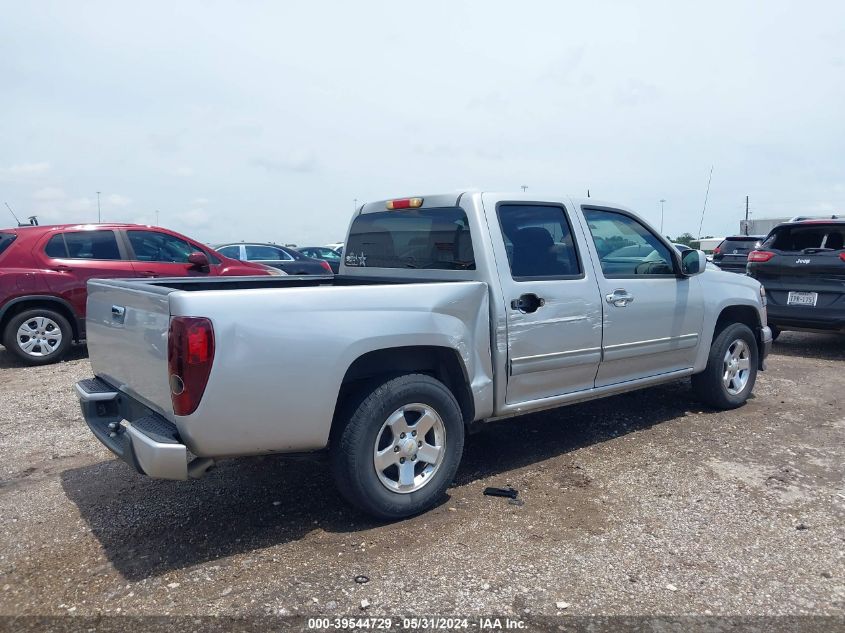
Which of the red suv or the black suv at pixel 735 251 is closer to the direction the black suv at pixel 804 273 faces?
the black suv

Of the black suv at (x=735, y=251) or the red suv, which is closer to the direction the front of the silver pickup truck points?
the black suv

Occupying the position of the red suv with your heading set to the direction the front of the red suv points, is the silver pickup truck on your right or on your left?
on your right

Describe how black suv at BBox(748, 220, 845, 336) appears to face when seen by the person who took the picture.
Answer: facing away from the viewer

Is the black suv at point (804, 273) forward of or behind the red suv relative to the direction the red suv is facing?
forward

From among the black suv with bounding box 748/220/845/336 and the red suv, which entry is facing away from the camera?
the black suv

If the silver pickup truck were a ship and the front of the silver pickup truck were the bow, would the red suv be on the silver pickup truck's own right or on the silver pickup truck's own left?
on the silver pickup truck's own left

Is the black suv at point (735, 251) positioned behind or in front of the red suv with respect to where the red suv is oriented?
in front

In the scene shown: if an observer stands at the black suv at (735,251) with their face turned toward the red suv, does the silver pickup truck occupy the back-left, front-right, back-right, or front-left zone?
front-left

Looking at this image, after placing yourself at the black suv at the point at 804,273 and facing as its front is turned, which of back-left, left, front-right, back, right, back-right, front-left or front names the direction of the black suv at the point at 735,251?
front

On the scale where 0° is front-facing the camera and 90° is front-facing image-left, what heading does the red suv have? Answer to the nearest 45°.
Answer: approximately 270°

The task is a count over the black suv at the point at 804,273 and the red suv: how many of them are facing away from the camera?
1

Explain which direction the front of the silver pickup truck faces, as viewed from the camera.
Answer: facing away from the viewer and to the right of the viewer

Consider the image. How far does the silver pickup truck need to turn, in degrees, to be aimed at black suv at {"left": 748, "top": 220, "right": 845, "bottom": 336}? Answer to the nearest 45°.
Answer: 0° — it already faces it

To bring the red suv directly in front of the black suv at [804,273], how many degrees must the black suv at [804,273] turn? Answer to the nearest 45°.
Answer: approximately 135° to its left
